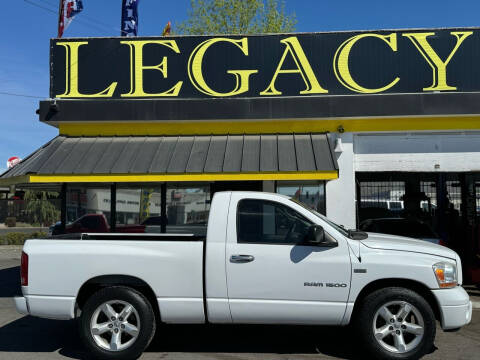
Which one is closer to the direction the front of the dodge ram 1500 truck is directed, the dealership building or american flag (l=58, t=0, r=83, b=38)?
the dealership building

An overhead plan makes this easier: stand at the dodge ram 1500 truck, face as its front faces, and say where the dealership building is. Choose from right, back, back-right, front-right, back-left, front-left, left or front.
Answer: left

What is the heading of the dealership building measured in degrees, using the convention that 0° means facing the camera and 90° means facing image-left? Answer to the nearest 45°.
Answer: approximately 0°

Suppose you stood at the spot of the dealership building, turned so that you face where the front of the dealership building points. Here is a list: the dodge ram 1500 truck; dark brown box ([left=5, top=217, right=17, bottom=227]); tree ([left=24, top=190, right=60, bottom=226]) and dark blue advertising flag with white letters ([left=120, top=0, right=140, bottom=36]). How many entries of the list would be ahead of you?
1

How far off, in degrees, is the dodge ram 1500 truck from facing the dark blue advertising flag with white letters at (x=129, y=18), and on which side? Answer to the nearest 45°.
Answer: approximately 90° to its left

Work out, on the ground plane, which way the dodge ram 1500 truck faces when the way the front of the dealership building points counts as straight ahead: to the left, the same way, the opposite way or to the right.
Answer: to the left

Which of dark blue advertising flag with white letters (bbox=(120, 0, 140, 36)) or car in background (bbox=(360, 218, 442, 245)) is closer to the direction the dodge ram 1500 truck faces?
the car in background

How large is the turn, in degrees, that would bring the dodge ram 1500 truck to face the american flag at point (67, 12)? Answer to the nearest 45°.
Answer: approximately 135° to its left

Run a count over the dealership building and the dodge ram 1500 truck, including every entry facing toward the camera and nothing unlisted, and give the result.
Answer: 1

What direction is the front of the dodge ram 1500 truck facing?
to the viewer's right
